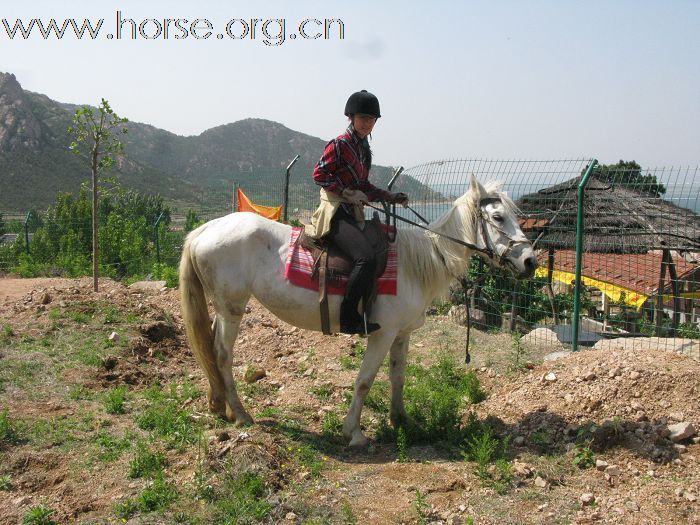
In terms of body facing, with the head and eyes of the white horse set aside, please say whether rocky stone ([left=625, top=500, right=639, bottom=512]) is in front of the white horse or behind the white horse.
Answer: in front

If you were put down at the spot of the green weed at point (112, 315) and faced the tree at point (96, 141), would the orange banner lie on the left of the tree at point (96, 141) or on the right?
right

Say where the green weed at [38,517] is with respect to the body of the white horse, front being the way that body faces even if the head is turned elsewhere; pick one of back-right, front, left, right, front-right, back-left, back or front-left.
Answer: back-right

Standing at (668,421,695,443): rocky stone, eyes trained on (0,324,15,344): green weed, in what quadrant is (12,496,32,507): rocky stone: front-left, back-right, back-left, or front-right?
front-left

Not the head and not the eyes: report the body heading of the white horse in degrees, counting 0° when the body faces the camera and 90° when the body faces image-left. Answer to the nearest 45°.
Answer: approximately 270°

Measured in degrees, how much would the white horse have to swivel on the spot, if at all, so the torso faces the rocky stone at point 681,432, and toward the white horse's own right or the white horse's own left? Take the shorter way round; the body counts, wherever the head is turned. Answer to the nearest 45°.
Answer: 0° — it already faces it

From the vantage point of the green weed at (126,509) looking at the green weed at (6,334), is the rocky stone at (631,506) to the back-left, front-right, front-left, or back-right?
back-right

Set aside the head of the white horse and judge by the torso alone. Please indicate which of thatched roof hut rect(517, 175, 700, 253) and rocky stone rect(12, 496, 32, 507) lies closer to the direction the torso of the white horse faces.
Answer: the thatched roof hut

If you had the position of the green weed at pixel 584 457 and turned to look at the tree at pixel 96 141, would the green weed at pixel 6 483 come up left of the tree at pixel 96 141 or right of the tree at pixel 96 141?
left

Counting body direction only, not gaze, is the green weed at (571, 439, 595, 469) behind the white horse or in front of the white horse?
in front

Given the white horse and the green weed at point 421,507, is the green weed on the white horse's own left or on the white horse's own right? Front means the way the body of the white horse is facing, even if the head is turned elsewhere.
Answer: on the white horse's own right

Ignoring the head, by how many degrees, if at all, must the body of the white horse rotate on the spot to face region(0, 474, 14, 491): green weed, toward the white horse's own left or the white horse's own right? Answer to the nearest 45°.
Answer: approximately 135° to the white horse's own right

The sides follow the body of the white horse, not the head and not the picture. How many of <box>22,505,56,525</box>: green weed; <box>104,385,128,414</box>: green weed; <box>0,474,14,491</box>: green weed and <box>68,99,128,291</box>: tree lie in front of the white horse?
0

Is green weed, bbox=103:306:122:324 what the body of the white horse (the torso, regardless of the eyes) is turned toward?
no

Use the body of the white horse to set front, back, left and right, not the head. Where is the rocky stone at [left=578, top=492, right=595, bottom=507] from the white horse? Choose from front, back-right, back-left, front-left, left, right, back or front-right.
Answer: front-right

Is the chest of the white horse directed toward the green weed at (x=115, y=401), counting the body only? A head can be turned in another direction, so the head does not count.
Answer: no

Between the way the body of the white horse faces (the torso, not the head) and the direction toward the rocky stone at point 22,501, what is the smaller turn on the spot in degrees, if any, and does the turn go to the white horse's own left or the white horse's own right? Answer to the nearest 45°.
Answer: approximately 135° to the white horse's own right

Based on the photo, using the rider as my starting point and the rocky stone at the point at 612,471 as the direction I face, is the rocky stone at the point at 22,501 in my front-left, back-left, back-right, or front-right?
back-right
